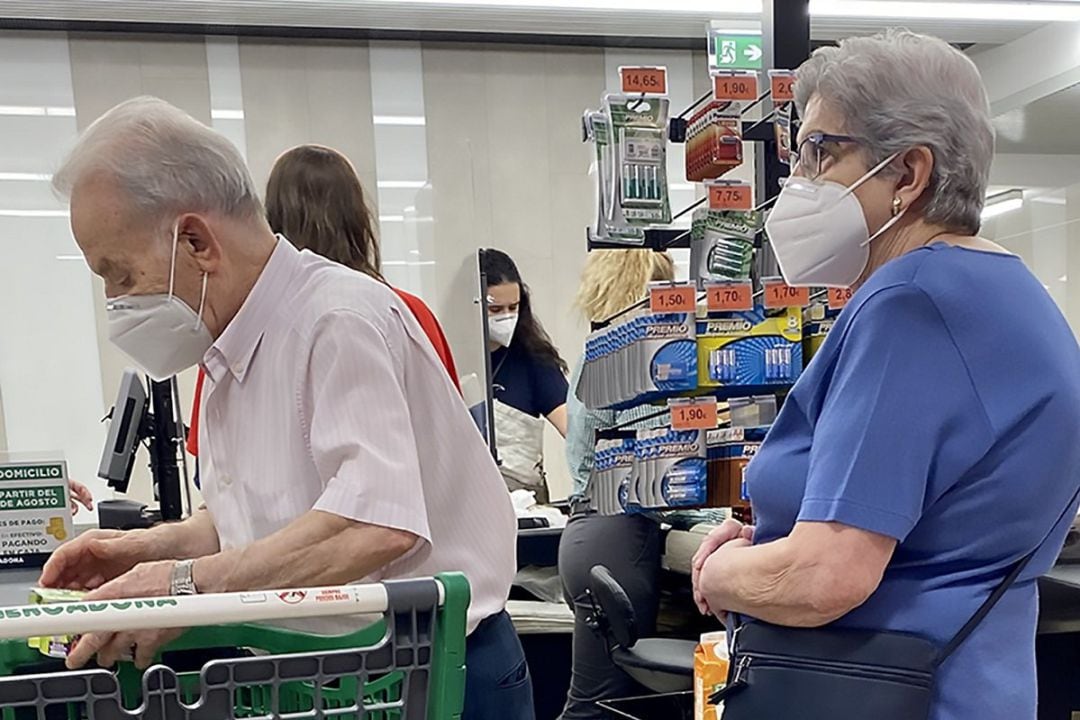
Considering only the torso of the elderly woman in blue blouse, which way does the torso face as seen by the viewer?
to the viewer's left

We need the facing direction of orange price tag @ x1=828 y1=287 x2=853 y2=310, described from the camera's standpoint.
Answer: facing the viewer

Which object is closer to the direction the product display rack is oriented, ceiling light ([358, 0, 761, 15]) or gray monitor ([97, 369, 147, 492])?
the gray monitor

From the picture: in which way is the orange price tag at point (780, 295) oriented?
toward the camera

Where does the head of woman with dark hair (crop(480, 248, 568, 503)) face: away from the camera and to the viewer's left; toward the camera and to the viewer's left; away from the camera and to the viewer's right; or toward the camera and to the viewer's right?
toward the camera and to the viewer's left

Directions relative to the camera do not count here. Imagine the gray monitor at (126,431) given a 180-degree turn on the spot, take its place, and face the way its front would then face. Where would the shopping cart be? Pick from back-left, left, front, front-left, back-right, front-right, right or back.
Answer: right

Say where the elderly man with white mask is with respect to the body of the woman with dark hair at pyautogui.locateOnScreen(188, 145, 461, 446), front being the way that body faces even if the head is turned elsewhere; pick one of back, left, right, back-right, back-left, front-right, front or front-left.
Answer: back

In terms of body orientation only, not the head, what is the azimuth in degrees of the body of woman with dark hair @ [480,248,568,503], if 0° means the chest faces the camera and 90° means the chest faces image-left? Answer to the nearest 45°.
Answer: approximately 45°

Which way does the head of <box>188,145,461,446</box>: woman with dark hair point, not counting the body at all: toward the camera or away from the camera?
away from the camera

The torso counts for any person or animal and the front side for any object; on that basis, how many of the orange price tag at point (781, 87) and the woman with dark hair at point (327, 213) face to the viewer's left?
0

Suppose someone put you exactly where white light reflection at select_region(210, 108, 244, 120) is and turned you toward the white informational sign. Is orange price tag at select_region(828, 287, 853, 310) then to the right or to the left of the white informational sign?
left

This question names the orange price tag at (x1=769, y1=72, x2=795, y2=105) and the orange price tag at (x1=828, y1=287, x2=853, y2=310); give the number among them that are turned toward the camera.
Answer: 2

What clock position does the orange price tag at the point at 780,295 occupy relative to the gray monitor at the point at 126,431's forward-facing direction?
The orange price tag is roughly at 7 o'clock from the gray monitor.

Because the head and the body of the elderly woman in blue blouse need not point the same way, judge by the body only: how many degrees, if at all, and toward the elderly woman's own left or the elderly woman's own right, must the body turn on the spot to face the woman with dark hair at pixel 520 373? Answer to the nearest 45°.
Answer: approximately 45° to the elderly woman's own right
